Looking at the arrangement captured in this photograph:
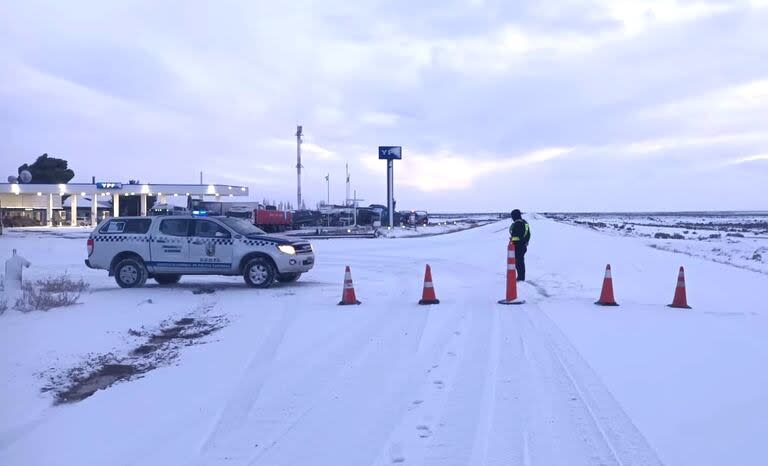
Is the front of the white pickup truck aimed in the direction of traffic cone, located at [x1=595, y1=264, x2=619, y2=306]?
yes

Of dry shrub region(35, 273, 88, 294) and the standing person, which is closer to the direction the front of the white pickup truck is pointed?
the standing person

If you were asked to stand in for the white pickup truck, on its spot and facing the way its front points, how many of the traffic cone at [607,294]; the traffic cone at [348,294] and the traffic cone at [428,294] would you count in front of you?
3

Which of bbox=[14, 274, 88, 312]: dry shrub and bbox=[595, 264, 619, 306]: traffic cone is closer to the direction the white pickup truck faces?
the traffic cone

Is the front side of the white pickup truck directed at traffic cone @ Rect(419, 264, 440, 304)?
yes

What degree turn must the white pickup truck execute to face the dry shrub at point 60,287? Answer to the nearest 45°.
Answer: approximately 135° to its right

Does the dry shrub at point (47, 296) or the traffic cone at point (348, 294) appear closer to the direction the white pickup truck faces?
the traffic cone

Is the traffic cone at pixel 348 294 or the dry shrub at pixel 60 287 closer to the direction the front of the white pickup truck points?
the traffic cone

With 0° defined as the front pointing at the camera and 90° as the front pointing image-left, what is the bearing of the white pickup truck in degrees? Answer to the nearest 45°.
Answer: approximately 315°
